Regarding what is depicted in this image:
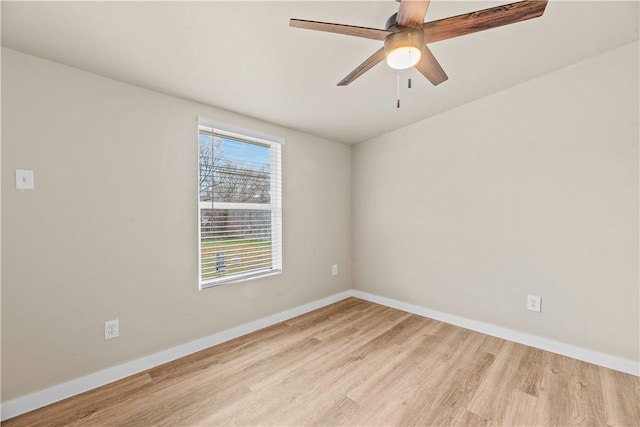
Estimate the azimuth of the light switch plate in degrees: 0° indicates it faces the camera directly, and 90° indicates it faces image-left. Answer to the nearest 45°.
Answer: approximately 0°

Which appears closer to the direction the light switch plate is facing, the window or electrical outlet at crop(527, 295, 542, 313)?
the electrical outlet

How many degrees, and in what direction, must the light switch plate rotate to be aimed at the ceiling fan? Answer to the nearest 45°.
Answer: approximately 45° to its left

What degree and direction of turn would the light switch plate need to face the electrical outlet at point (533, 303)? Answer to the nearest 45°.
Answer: approximately 45° to its left

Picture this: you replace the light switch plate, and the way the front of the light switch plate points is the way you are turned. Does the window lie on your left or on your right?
on your left
